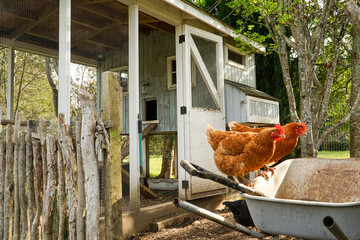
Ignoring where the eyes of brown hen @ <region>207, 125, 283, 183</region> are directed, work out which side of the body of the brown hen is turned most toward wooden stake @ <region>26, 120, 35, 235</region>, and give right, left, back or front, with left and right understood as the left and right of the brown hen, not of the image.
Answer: back

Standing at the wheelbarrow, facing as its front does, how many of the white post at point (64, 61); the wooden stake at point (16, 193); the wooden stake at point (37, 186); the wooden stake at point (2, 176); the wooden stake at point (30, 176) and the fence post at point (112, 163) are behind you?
6

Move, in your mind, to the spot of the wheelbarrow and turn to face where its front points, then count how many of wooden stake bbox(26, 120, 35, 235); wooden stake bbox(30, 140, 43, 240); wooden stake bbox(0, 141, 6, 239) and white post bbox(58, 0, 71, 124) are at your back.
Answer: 4

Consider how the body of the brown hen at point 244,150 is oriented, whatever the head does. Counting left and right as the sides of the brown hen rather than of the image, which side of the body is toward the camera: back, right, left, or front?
right

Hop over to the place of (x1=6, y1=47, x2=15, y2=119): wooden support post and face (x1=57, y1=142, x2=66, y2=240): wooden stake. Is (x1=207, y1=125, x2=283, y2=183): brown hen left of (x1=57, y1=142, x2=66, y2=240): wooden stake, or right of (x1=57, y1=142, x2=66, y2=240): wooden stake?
left

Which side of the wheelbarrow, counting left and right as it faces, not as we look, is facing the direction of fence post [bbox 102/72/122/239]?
back

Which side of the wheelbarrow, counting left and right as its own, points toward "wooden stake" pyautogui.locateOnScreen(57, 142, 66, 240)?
back

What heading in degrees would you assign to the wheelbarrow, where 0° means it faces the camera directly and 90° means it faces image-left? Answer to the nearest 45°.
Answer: approximately 270°

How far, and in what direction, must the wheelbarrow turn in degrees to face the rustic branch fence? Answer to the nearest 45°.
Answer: approximately 180°

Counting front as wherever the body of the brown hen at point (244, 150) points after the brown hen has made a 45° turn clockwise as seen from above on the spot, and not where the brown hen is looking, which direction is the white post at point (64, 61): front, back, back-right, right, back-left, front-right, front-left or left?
back-right

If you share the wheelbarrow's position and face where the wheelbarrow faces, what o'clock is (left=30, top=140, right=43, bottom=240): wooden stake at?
The wooden stake is roughly at 6 o'clock from the wheelbarrow.

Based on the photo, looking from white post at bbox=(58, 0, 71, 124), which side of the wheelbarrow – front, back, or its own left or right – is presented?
back

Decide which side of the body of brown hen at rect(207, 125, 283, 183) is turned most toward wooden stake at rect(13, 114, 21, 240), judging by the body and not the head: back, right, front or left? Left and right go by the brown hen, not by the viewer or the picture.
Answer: back

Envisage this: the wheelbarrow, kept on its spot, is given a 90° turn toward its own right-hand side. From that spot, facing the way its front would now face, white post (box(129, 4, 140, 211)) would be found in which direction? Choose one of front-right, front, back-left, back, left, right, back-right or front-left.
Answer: back-right
